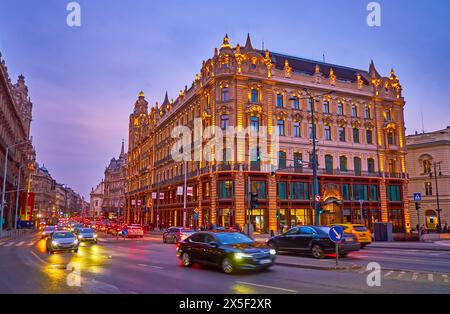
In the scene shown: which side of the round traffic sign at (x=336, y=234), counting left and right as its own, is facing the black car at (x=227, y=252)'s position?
right

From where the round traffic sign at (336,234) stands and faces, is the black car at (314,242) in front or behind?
behind

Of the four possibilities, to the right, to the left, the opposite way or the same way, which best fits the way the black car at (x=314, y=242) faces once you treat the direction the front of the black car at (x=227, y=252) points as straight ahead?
the opposite way

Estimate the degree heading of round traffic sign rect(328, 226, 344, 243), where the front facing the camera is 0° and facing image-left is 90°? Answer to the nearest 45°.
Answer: approximately 0°

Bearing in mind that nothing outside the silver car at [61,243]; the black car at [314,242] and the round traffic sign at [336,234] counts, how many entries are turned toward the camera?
2

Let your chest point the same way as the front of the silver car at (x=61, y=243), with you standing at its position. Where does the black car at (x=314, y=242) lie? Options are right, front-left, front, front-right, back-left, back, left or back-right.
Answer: front-left
